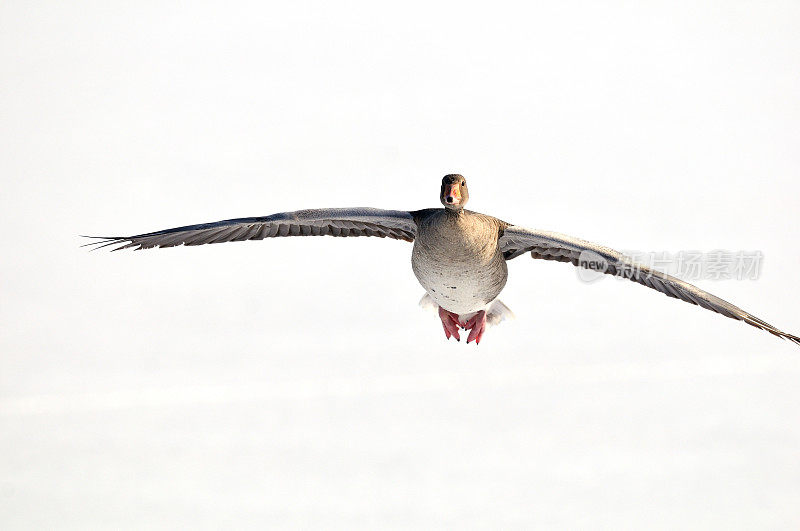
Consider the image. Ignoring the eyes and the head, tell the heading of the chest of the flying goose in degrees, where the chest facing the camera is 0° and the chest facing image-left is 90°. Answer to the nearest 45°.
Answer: approximately 0°
